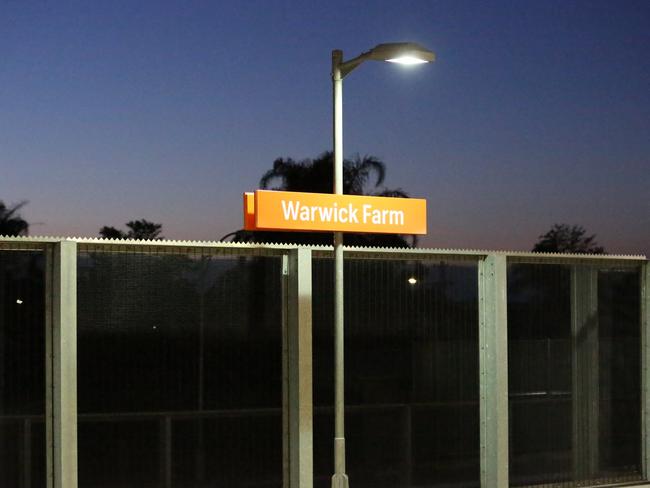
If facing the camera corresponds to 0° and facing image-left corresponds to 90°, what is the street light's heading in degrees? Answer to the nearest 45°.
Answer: approximately 270°
